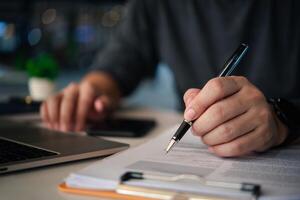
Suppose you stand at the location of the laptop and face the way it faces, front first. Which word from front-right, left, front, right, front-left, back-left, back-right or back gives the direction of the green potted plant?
front-left

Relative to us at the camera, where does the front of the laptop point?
facing away from the viewer and to the right of the viewer
